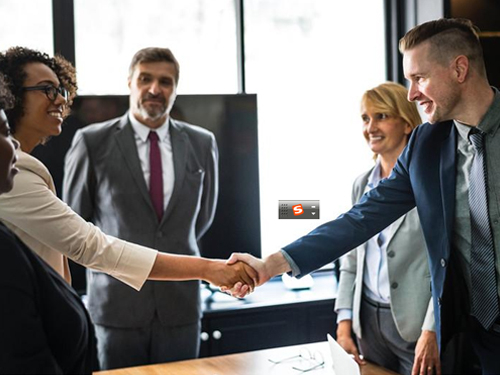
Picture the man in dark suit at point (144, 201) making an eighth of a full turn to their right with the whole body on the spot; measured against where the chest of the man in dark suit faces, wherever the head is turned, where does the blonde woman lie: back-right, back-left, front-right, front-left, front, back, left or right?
left

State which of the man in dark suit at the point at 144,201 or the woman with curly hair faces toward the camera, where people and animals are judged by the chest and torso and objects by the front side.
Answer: the man in dark suit

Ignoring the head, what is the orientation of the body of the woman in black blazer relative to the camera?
to the viewer's right

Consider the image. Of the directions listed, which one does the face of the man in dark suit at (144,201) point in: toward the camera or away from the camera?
toward the camera

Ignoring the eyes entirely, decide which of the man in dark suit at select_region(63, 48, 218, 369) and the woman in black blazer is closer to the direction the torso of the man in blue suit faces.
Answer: the woman in black blazer

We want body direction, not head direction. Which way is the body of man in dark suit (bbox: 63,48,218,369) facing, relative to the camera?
toward the camera

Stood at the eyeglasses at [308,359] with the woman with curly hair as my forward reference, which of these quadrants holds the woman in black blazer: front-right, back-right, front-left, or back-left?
front-left

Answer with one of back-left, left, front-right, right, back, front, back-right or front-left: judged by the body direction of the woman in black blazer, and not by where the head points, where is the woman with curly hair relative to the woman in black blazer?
left

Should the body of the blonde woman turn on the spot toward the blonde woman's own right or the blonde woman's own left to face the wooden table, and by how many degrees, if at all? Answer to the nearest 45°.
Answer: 0° — they already face it

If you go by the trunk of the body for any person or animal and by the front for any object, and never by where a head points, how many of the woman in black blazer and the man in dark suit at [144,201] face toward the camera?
1

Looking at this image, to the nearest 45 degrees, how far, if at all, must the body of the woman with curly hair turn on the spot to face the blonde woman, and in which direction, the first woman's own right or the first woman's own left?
0° — they already face them

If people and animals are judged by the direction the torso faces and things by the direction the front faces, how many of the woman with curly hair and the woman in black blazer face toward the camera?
0

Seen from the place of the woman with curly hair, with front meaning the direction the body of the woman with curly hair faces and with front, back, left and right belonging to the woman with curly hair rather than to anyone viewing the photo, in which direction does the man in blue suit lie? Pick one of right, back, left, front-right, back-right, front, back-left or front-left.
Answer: front

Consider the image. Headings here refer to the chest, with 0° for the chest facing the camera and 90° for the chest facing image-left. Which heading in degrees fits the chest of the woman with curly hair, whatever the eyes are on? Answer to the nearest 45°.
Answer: approximately 270°

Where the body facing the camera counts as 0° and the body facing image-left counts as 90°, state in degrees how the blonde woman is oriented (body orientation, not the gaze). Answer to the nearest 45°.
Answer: approximately 45°

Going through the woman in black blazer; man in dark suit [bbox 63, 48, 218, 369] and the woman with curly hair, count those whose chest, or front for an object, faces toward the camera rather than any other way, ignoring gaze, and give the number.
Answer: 1

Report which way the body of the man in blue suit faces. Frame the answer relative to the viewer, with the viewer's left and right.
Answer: facing the viewer and to the left of the viewer
